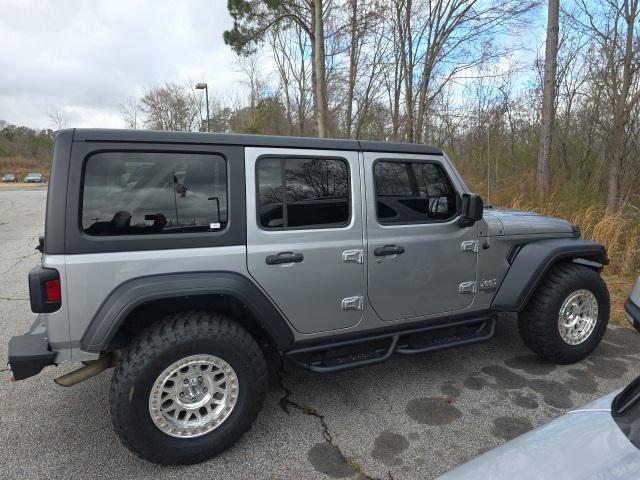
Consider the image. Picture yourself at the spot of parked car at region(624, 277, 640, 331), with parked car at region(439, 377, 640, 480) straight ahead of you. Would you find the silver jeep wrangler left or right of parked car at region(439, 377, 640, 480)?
right

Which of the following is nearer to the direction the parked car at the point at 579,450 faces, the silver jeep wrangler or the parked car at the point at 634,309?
the silver jeep wrangler

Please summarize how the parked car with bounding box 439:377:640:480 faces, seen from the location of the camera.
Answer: facing the viewer and to the left of the viewer

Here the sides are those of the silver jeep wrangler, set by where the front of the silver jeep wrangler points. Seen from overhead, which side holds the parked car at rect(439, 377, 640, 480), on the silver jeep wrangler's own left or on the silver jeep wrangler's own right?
on the silver jeep wrangler's own right

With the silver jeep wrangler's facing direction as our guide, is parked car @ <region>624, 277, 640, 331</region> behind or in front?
in front

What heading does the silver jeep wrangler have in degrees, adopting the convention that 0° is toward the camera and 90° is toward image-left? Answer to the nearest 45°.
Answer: approximately 225°

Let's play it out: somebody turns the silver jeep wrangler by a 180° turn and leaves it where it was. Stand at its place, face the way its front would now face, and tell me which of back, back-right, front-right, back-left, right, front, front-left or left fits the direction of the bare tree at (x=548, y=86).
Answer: back
